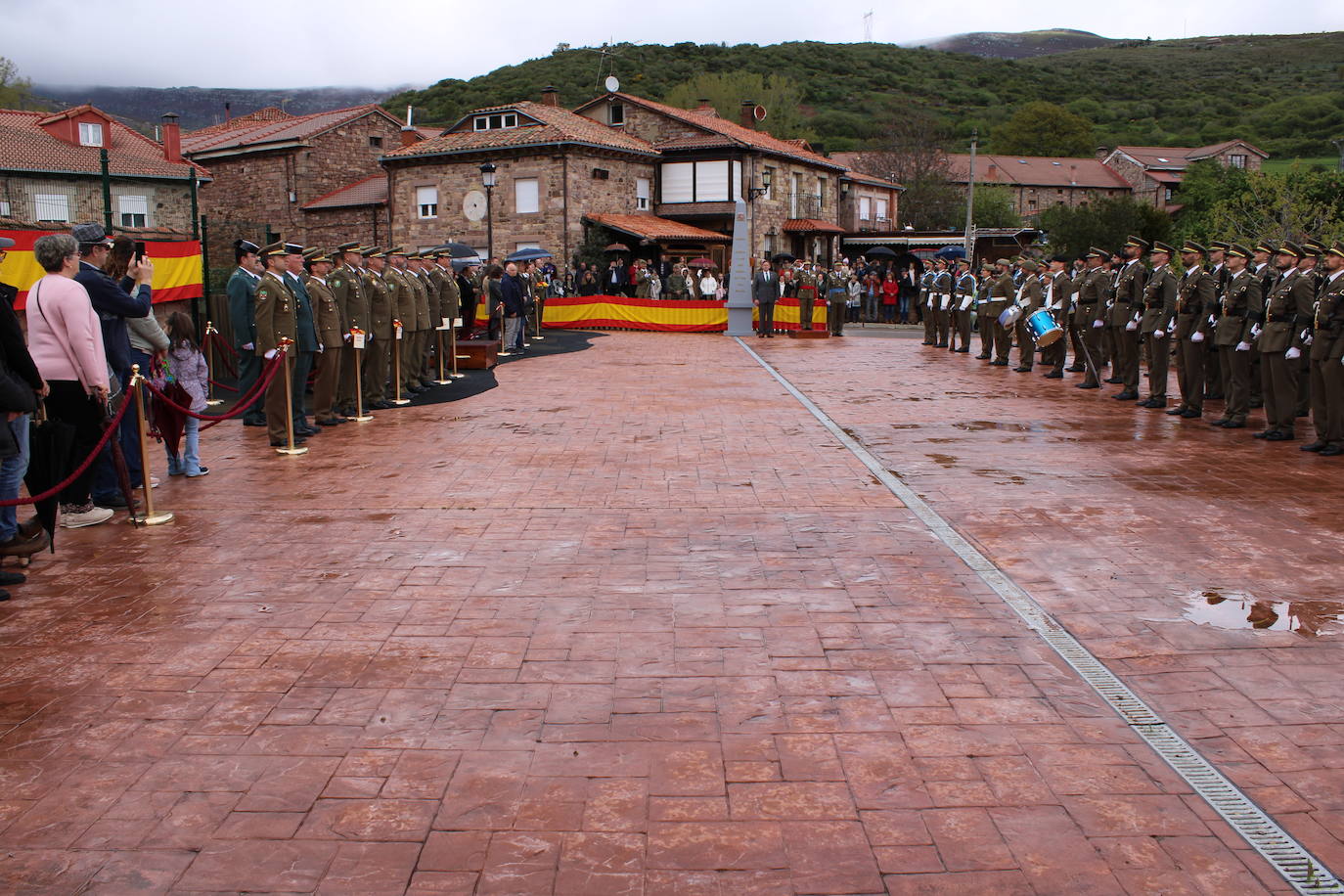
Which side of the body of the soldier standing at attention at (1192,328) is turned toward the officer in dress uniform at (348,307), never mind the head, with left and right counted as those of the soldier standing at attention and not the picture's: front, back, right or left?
front

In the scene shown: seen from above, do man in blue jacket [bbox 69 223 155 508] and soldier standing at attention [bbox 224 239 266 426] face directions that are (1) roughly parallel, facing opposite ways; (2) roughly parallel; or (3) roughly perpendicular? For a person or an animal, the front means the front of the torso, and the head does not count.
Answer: roughly parallel

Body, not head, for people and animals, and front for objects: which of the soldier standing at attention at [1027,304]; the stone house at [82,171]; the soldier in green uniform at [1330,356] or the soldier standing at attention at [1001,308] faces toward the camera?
the stone house

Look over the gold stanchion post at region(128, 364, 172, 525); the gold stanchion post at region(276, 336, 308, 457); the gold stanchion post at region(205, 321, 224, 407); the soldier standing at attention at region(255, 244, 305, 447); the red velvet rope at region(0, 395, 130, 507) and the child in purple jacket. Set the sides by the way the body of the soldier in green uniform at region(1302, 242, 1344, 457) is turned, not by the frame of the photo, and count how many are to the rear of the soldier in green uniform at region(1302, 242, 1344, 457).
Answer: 0

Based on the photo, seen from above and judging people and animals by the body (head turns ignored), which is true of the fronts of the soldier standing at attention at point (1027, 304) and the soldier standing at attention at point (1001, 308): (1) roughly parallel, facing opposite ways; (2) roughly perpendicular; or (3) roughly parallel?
roughly parallel

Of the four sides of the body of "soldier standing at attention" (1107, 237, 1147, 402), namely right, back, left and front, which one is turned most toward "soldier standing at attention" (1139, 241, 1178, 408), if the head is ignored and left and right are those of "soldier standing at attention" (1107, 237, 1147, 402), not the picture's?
left

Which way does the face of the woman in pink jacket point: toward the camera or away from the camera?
away from the camera

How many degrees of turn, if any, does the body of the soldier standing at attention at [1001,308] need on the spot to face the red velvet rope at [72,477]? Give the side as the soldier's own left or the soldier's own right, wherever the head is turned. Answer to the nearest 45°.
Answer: approximately 90° to the soldier's own left

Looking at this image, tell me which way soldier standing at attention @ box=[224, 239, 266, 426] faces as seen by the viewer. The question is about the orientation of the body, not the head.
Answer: to the viewer's right

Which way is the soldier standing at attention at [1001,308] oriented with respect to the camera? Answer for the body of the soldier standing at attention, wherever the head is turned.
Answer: to the viewer's left

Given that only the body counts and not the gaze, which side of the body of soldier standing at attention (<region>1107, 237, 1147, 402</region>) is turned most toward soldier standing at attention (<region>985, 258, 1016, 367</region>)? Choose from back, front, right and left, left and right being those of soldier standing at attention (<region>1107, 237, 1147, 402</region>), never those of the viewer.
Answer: right

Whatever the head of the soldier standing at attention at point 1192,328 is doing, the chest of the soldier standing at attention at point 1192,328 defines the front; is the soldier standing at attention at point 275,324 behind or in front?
in front

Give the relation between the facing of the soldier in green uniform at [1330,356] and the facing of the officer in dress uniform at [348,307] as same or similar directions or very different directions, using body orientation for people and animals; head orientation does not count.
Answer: very different directions

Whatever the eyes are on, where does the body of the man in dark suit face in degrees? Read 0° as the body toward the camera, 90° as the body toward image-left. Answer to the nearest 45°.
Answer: approximately 0°

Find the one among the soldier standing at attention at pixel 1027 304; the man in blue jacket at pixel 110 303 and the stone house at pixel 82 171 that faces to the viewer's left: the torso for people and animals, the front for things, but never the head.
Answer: the soldier standing at attention

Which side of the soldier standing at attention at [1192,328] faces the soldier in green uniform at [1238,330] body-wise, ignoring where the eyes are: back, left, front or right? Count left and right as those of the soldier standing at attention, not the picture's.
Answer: left

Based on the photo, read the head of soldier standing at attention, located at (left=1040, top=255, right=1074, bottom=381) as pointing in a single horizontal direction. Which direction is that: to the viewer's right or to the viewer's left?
to the viewer's left

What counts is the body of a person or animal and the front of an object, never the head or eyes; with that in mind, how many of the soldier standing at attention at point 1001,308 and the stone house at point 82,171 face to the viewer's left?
1

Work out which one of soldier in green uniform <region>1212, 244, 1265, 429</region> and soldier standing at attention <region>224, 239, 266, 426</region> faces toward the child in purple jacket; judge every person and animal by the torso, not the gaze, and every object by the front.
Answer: the soldier in green uniform

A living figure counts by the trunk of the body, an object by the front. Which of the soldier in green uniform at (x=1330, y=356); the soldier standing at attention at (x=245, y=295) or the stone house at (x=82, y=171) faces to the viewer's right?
the soldier standing at attention

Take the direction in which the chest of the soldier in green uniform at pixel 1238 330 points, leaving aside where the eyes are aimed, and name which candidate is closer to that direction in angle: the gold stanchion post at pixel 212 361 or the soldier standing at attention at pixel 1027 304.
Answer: the gold stanchion post

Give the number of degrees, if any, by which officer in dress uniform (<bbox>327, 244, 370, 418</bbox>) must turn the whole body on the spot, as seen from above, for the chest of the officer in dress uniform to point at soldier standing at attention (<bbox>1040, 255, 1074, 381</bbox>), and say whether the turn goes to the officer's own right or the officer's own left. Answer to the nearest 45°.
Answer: approximately 45° to the officer's own left

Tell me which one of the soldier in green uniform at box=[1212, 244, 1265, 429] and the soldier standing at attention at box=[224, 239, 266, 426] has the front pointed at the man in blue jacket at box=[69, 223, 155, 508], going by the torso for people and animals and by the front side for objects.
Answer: the soldier in green uniform
